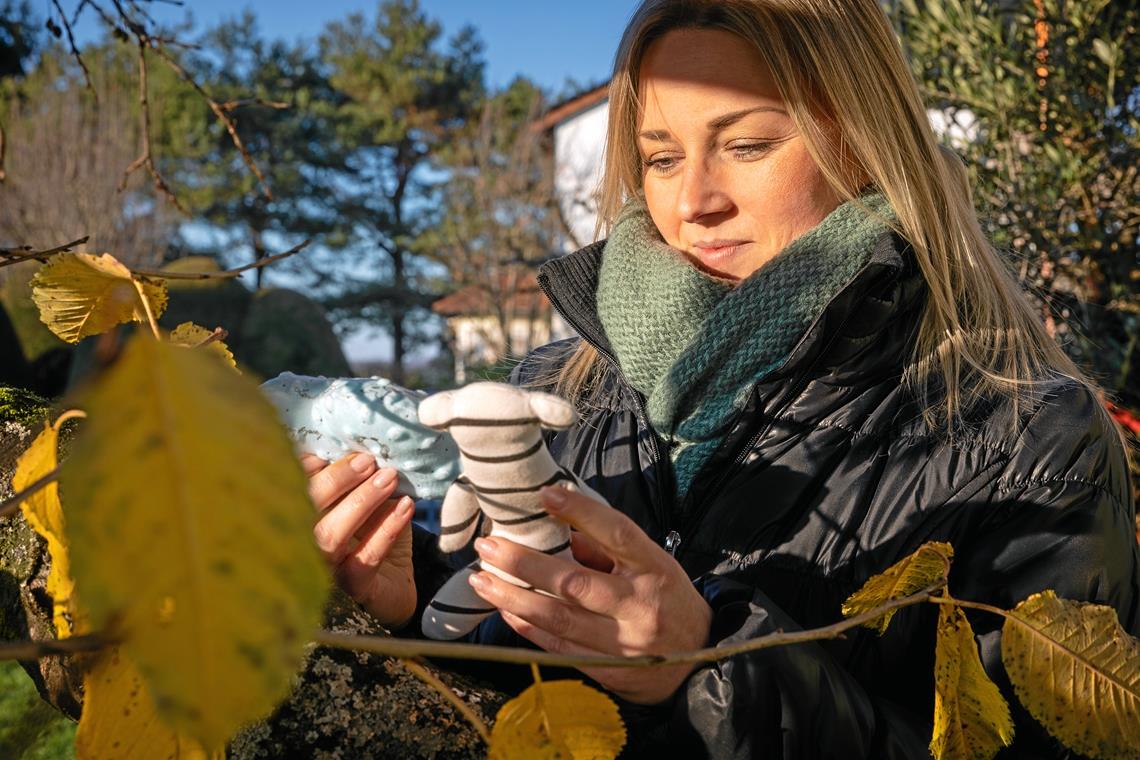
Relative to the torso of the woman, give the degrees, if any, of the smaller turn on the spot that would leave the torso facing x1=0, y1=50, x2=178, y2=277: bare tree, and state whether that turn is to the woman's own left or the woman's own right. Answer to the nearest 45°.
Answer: approximately 90° to the woman's own right

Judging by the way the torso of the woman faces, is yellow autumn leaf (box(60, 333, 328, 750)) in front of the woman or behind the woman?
in front

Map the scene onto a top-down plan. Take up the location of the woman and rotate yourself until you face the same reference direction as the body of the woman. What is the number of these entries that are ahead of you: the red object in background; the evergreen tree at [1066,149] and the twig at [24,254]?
1

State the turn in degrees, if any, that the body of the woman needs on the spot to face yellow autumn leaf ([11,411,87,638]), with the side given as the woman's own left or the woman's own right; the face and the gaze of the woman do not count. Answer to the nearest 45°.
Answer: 0° — they already face it

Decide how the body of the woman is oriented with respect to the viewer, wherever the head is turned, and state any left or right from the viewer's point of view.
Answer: facing the viewer and to the left of the viewer

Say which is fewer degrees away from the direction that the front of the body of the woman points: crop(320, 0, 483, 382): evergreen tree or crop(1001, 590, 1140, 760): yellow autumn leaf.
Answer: the yellow autumn leaf

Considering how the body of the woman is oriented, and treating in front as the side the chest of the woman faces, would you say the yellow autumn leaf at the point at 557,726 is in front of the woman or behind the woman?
in front

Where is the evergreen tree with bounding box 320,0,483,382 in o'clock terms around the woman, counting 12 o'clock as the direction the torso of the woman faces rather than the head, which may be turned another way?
The evergreen tree is roughly at 4 o'clock from the woman.

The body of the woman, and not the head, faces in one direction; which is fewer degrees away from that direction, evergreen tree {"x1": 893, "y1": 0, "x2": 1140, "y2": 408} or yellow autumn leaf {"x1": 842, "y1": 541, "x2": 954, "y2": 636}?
the yellow autumn leaf

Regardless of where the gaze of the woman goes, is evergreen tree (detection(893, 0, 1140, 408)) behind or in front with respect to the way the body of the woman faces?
behind

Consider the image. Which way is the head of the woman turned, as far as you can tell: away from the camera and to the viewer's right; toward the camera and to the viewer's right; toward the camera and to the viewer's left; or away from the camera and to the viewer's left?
toward the camera and to the viewer's left

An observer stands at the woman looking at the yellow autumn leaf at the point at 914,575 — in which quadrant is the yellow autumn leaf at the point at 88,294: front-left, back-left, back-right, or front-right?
front-right

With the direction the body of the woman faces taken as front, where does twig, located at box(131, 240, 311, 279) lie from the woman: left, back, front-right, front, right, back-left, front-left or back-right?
front

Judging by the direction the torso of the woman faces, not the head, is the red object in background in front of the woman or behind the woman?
behind

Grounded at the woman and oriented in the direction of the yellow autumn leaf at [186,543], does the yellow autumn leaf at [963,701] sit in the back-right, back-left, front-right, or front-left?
front-left

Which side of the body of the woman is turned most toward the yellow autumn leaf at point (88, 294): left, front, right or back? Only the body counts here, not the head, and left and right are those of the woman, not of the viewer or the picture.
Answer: front
